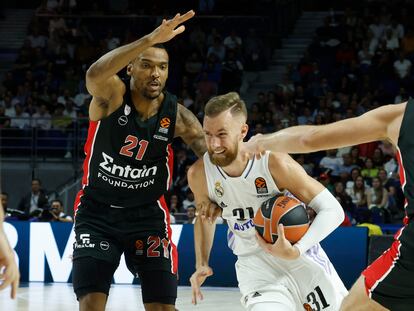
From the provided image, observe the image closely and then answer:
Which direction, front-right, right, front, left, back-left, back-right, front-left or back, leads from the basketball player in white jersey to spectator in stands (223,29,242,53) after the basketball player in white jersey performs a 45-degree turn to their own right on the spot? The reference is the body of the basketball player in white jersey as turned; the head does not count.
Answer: right

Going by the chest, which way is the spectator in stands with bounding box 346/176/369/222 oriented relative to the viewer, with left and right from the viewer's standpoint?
facing the viewer

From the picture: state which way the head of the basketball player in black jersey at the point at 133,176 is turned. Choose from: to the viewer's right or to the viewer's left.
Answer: to the viewer's right

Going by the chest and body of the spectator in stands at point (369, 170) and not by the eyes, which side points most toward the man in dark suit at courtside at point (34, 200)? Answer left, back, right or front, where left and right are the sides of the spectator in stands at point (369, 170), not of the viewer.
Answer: right

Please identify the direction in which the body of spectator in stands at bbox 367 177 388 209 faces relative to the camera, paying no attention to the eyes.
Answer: toward the camera

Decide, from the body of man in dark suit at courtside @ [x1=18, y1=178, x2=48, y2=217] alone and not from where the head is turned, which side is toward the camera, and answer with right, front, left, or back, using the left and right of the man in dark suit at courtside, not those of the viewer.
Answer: front

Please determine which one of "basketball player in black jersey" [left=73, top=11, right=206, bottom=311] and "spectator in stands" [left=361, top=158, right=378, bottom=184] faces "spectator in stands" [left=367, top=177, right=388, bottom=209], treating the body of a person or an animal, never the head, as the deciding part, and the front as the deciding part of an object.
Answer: "spectator in stands" [left=361, top=158, right=378, bottom=184]

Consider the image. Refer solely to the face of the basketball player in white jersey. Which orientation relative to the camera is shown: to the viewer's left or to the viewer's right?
to the viewer's left

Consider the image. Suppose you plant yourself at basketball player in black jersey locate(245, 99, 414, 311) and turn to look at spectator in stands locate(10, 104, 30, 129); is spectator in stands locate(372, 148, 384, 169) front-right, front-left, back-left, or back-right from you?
front-right

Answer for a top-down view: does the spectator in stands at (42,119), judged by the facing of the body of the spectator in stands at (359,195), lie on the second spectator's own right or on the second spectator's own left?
on the second spectator's own right

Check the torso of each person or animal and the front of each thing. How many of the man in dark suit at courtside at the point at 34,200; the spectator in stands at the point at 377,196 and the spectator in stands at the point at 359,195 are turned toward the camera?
3

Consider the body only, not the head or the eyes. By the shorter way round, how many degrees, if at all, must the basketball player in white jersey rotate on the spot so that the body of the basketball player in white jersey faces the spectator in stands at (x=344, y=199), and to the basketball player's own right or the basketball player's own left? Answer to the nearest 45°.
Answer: approximately 135° to the basketball player's own right

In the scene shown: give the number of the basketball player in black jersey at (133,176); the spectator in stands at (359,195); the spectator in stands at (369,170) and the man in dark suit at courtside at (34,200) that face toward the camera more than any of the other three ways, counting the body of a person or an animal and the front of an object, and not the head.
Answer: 4

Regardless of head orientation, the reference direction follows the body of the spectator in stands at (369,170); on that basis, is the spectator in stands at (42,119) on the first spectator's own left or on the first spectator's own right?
on the first spectator's own right

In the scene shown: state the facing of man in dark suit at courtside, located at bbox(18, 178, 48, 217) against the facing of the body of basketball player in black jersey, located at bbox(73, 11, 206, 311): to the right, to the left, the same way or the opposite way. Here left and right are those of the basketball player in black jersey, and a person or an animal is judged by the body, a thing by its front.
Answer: the same way

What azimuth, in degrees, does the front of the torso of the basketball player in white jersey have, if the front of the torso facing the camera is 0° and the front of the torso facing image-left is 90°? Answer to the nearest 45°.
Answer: approximately 45°

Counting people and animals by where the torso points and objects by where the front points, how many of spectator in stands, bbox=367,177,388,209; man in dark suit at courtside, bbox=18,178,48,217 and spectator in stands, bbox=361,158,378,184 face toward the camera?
3
